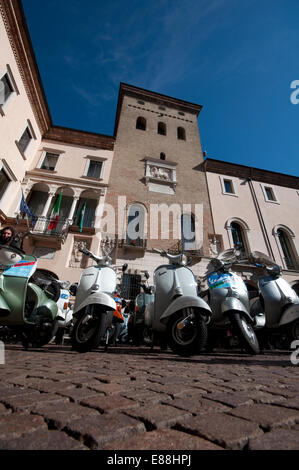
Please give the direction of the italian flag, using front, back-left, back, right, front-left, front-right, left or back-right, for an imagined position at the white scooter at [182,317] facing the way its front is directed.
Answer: back

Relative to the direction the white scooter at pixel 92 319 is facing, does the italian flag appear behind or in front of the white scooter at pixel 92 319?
behind

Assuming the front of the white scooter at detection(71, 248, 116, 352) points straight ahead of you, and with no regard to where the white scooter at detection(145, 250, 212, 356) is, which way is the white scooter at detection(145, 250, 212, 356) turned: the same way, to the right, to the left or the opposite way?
the same way

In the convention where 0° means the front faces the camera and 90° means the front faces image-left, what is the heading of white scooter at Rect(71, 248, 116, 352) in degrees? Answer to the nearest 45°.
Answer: approximately 315°

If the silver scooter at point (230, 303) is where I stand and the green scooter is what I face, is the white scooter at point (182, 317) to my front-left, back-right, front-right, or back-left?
front-left

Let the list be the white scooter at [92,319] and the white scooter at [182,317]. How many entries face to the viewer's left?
0

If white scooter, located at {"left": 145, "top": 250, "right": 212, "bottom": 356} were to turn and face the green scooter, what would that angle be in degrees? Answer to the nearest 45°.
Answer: approximately 135° to its right

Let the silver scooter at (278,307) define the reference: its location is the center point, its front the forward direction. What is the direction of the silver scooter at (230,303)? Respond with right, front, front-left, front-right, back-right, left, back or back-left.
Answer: right

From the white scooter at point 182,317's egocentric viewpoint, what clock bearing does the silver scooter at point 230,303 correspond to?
The silver scooter is roughly at 9 o'clock from the white scooter.

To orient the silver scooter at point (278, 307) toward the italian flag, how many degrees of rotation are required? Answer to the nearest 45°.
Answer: approximately 135° to its right

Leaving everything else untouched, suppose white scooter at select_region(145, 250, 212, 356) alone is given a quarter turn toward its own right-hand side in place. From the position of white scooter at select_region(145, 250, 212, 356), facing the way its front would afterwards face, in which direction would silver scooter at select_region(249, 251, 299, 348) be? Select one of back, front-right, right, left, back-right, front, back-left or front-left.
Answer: back

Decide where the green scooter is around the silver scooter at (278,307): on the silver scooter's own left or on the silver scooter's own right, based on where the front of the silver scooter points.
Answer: on the silver scooter's own right

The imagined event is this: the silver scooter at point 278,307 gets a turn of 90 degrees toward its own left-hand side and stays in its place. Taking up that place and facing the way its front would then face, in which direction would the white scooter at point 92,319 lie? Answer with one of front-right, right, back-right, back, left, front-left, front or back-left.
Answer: back

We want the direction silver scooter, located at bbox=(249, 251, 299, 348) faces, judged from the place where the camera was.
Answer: facing the viewer and to the right of the viewer
